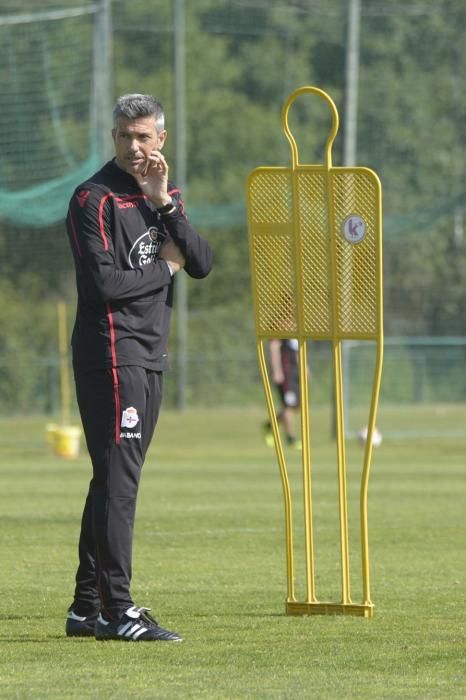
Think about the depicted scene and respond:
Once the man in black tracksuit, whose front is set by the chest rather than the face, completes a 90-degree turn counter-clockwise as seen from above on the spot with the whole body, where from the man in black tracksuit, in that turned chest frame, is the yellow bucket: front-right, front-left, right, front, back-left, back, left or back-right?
front-left

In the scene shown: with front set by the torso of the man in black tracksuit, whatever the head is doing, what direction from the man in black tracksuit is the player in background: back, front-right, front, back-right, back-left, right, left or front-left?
back-left

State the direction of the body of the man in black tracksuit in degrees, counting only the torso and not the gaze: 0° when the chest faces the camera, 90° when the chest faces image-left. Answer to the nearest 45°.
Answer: approximately 315°
